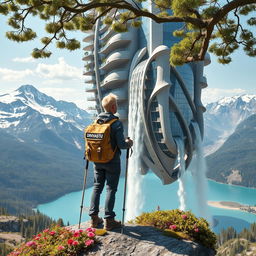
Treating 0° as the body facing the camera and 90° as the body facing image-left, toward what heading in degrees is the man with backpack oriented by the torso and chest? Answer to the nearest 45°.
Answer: approximately 225°
